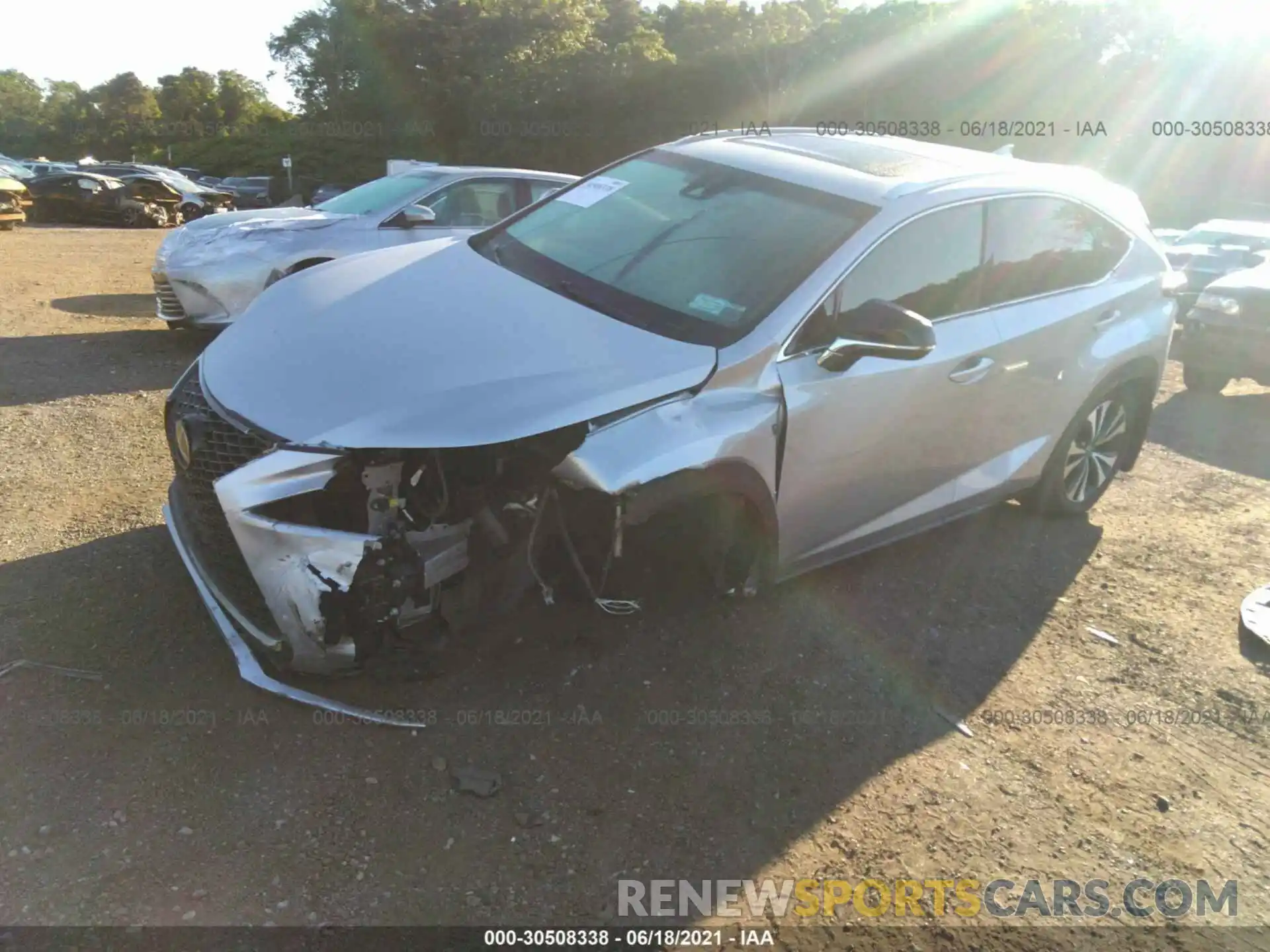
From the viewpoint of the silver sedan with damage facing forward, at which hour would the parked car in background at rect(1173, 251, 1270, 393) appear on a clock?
The parked car in background is roughly at 8 o'clock from the silver sedan with damage.

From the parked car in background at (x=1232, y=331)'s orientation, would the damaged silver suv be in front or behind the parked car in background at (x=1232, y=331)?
in front

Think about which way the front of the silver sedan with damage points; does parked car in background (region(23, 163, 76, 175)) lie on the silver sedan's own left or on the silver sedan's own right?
on the silver sedan's own right

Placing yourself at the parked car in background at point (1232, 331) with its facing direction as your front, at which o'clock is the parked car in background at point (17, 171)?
the parked car in background at point (17, 171) is roughly at 2 o'clock from the parked car in background at point (1232, 331).

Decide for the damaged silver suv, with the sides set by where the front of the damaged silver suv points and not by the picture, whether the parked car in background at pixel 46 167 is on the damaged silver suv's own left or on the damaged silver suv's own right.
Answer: on the damaged silver suv's own right

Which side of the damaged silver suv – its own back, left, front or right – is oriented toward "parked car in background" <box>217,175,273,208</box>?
right

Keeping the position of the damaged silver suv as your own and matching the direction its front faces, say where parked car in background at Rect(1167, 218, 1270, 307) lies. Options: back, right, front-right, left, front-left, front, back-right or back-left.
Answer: back

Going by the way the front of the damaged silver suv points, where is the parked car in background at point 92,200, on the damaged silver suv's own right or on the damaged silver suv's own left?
on the damaged silver suv's own right

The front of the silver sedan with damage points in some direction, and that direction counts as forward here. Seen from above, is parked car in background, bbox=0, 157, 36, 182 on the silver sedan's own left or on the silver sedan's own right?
on the silver sedan's own right

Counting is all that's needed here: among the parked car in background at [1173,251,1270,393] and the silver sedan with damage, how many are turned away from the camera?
0

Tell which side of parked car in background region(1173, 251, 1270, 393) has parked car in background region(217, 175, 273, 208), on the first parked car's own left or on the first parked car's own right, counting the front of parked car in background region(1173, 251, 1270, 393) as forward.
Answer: on the first parked car's own right

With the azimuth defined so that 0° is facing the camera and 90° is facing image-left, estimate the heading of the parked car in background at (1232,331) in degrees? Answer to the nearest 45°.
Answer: approximately 45°

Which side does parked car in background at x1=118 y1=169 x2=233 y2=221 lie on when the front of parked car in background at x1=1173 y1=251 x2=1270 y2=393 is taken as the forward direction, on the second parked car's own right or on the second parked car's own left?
on the second parked car's own right

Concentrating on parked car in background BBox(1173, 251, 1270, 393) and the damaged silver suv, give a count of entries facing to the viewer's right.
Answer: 0

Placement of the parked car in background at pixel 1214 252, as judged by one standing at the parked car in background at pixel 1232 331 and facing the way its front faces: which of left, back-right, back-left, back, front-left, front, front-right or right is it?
back-right

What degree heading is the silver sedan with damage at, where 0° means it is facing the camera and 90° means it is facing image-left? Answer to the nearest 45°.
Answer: approximately 45°
